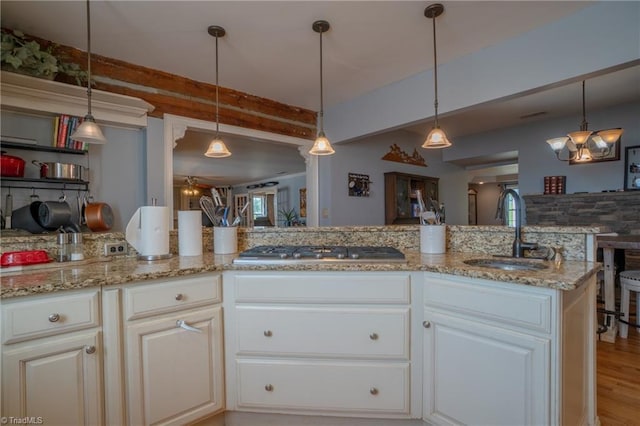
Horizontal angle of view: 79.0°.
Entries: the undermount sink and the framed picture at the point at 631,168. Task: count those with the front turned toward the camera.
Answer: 2

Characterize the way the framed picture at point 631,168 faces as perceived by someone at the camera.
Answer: facing the viewer

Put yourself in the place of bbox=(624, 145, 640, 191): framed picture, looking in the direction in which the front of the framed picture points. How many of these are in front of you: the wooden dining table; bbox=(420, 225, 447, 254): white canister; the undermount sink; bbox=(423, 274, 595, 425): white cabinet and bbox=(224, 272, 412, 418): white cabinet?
5

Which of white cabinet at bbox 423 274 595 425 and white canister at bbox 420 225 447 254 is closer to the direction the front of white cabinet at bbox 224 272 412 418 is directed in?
the white cabinet

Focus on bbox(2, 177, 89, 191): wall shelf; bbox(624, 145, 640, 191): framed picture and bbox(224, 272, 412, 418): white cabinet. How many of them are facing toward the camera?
3

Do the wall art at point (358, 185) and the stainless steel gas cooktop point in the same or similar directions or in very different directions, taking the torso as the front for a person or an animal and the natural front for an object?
same or similar directions

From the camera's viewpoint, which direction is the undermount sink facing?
toward the camera

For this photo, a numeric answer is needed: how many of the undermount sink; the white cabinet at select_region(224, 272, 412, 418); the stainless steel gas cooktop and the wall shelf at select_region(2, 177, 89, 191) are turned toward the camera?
4

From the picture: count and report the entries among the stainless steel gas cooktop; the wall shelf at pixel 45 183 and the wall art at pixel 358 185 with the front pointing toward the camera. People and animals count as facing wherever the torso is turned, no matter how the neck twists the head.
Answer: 3

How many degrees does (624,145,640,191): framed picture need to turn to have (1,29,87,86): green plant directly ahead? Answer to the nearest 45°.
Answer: approximately 45° to its right

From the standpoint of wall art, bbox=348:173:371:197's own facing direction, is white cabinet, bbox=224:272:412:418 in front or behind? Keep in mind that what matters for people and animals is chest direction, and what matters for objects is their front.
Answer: in front

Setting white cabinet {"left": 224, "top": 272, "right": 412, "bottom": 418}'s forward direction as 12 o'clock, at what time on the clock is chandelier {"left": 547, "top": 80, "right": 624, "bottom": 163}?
The chandelier is roughly at 8 o'clock from the white cabinet.

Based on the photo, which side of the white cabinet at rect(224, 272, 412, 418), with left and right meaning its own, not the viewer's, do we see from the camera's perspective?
front

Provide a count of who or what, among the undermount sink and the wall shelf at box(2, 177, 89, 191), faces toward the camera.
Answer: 2

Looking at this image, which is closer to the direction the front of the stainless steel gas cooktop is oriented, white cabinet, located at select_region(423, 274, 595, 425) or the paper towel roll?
the white cabinet

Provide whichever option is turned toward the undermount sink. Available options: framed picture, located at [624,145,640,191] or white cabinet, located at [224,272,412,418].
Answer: the framed picture

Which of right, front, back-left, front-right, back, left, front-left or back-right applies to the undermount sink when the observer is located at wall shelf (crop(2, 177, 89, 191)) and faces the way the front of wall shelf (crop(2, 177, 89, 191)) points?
front-left

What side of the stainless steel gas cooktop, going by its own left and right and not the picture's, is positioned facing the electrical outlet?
right

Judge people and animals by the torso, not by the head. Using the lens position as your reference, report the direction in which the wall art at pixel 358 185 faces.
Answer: facing the viewer
